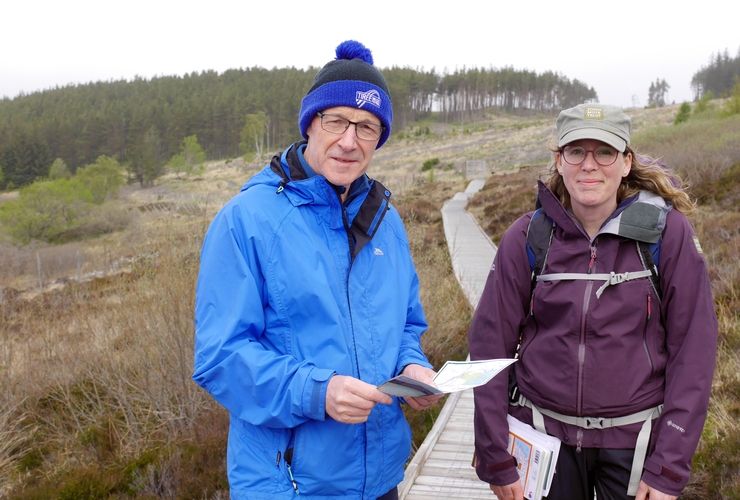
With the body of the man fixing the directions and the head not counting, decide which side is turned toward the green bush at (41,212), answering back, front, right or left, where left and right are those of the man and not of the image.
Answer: back

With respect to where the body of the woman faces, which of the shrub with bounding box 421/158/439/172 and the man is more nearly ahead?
the man

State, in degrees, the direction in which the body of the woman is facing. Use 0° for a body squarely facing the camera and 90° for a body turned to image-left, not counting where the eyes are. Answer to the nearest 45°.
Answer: approximately 0°

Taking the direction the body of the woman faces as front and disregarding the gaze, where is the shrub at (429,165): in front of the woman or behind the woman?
behind

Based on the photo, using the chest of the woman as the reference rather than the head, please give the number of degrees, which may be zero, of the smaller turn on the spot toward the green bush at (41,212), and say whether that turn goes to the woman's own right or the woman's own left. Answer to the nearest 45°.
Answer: approximately 135° to the woman's own right

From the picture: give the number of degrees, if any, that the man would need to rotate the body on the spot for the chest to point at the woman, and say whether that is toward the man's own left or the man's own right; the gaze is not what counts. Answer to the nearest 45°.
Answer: approximately 45° to the man's own left

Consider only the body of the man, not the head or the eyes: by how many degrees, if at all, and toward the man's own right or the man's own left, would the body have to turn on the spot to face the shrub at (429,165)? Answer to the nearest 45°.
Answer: approximately 135° to the man's own left
